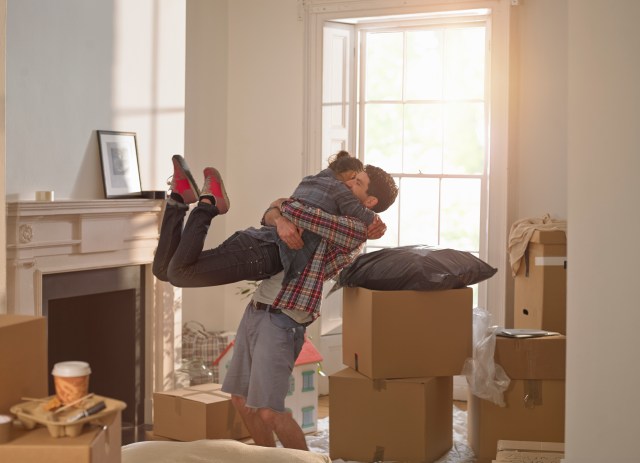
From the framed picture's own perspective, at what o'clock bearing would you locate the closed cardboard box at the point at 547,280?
The closed cardboard box is roughly at 11 o'clock from the framed picture.

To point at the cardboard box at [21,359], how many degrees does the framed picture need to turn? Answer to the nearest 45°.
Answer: approximately 45° to its right

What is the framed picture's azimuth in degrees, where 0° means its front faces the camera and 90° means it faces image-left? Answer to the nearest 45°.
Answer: approximately 315°

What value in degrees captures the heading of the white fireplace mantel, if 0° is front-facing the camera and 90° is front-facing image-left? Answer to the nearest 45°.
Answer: approximately 315°

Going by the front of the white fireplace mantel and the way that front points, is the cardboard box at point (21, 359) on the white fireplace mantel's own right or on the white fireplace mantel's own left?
on the white fireplace mantel's own right

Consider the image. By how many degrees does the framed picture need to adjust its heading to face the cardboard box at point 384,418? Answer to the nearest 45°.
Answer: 0° — it already faces it

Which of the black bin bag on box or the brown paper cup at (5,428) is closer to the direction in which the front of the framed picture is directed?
the black bin bag on box

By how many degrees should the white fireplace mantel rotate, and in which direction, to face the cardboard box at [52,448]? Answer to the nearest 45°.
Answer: approximately 45° to its right
